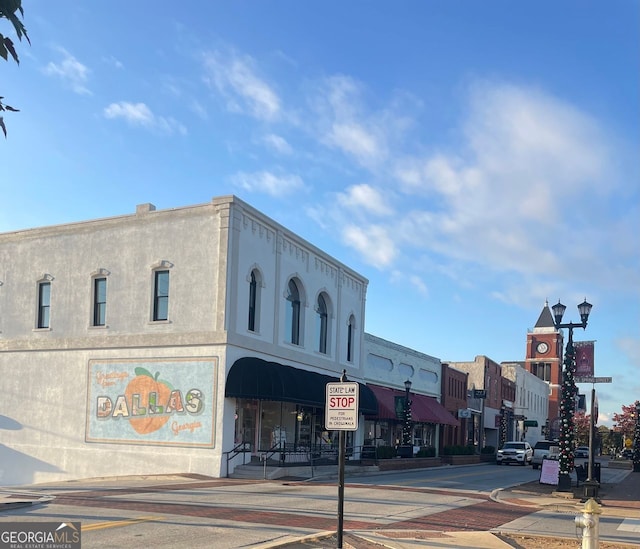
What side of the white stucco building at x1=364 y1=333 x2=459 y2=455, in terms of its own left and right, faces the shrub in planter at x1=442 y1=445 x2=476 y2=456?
left

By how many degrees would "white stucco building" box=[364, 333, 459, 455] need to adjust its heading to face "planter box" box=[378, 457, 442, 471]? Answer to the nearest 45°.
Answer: approximately 45° to its right

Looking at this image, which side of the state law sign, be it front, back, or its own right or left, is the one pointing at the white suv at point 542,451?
back

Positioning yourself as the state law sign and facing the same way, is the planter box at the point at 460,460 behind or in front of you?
behind

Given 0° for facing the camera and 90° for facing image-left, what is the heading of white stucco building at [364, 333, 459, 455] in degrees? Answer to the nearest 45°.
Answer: approximately 315°

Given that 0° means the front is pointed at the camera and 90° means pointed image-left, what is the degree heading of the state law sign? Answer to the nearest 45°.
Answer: approximately 0°

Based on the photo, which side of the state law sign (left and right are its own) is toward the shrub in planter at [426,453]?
back

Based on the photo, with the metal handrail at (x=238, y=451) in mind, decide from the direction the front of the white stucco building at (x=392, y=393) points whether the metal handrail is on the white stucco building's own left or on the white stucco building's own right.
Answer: on the white stucco building's own right

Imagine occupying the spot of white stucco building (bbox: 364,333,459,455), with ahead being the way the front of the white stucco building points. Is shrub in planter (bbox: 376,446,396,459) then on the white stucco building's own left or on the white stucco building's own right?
on the white stucco building's own right

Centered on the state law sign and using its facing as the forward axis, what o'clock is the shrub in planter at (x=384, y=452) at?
The shrub in planter is roughly at 6 o'clock from the state law sign.

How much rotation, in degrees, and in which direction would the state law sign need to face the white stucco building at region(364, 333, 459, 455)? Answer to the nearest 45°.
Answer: approximately 180°
